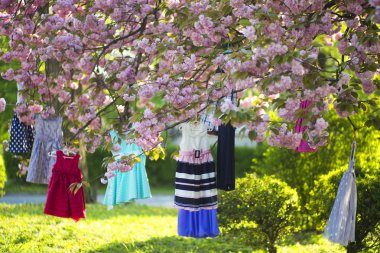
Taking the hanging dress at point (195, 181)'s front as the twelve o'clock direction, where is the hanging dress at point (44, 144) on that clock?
the hanging dress at point (44, 144) is roughly at 4 o'clock from the hanging dress at point (195, 181).

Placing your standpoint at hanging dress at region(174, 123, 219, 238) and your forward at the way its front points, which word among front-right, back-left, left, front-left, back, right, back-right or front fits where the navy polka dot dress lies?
back-right

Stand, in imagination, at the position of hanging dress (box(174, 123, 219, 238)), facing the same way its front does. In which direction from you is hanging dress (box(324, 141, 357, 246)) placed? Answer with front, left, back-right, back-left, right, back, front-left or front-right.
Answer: left

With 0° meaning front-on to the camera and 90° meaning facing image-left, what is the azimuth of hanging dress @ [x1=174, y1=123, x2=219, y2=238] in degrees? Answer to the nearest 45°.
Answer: approximately 0°

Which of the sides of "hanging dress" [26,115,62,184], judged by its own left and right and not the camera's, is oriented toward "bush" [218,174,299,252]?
left

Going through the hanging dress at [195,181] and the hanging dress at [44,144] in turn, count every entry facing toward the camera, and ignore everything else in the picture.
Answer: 2

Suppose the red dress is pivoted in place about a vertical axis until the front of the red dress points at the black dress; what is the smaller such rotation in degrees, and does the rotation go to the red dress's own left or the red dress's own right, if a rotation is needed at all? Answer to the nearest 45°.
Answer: approximately 45° to the red dress's own left

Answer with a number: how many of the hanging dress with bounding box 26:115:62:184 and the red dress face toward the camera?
2

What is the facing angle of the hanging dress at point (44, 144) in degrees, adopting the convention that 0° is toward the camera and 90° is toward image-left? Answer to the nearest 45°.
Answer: approximately 0°

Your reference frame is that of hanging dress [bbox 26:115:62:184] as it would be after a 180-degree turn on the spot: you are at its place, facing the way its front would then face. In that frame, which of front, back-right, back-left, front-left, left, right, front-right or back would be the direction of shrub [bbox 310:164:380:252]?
right
